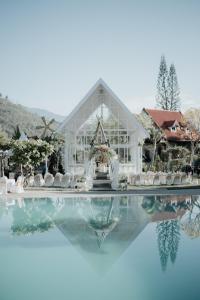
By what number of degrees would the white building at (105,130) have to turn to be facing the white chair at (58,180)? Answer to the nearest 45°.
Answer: approximately 45° to its right

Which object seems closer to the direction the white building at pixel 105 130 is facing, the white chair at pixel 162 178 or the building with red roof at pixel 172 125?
the white chair

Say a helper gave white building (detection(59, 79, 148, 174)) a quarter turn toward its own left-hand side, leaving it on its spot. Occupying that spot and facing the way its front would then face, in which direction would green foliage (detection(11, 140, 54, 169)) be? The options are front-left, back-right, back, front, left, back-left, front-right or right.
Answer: back-right

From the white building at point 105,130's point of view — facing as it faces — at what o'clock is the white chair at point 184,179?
The white chair is roughly at 10 o'clock from the white building.

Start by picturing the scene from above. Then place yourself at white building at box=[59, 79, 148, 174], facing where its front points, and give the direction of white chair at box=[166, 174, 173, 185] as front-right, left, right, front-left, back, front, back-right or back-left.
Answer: front-left

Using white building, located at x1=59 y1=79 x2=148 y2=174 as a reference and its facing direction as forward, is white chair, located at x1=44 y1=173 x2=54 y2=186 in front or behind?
in front

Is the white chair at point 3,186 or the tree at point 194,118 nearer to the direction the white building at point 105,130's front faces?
the white chair

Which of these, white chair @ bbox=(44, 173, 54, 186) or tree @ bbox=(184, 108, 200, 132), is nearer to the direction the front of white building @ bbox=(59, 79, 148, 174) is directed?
the white chair

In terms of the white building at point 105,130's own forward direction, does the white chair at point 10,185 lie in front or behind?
in front

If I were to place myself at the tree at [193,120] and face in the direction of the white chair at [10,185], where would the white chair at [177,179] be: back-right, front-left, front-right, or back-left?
front-left

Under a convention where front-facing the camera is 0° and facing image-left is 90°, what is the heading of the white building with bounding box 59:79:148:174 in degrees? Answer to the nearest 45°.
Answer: approximately 0°

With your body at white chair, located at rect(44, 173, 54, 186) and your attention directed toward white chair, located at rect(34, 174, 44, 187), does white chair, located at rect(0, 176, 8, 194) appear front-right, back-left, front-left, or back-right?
front-left

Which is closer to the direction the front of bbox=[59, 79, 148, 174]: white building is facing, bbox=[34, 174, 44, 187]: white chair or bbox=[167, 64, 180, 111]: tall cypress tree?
the white chair

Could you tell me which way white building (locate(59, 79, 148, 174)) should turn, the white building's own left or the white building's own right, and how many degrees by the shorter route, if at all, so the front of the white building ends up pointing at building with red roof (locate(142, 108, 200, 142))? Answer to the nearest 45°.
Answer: approximately 135° to the white building's own left
